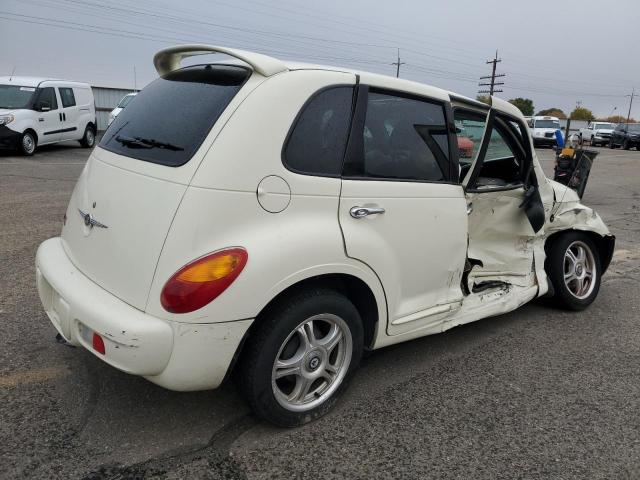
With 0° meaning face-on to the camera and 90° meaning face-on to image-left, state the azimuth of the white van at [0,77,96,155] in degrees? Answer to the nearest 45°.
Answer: approximately 45°

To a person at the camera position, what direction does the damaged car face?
facing away from the viewer and to the right of the viewer

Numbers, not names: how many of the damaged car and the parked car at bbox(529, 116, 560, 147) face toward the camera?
1

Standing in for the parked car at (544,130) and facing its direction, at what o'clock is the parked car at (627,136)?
the parked car at (627,136) is roughly at 8 o'clock from the parked car at (544,130).

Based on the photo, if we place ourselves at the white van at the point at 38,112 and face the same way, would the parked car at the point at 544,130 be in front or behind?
behind

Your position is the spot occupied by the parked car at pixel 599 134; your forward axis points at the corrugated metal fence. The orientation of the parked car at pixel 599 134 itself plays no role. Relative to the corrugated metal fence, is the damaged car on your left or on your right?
left

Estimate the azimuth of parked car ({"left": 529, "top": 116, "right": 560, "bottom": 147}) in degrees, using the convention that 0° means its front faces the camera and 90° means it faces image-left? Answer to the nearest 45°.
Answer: approximately 0°

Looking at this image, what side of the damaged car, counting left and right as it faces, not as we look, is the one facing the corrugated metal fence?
left

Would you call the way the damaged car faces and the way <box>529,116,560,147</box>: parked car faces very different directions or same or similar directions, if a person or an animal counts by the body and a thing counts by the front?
very different directions

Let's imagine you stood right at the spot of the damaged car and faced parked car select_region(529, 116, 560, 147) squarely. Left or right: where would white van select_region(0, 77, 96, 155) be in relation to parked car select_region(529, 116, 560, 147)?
left

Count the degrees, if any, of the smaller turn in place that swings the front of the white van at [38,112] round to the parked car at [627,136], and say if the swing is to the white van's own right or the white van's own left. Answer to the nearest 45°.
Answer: approximately 135° to the white van's own left

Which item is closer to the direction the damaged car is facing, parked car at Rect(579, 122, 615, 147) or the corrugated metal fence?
the parked car

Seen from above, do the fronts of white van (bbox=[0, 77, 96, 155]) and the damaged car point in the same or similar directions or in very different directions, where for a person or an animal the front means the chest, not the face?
very different directions
